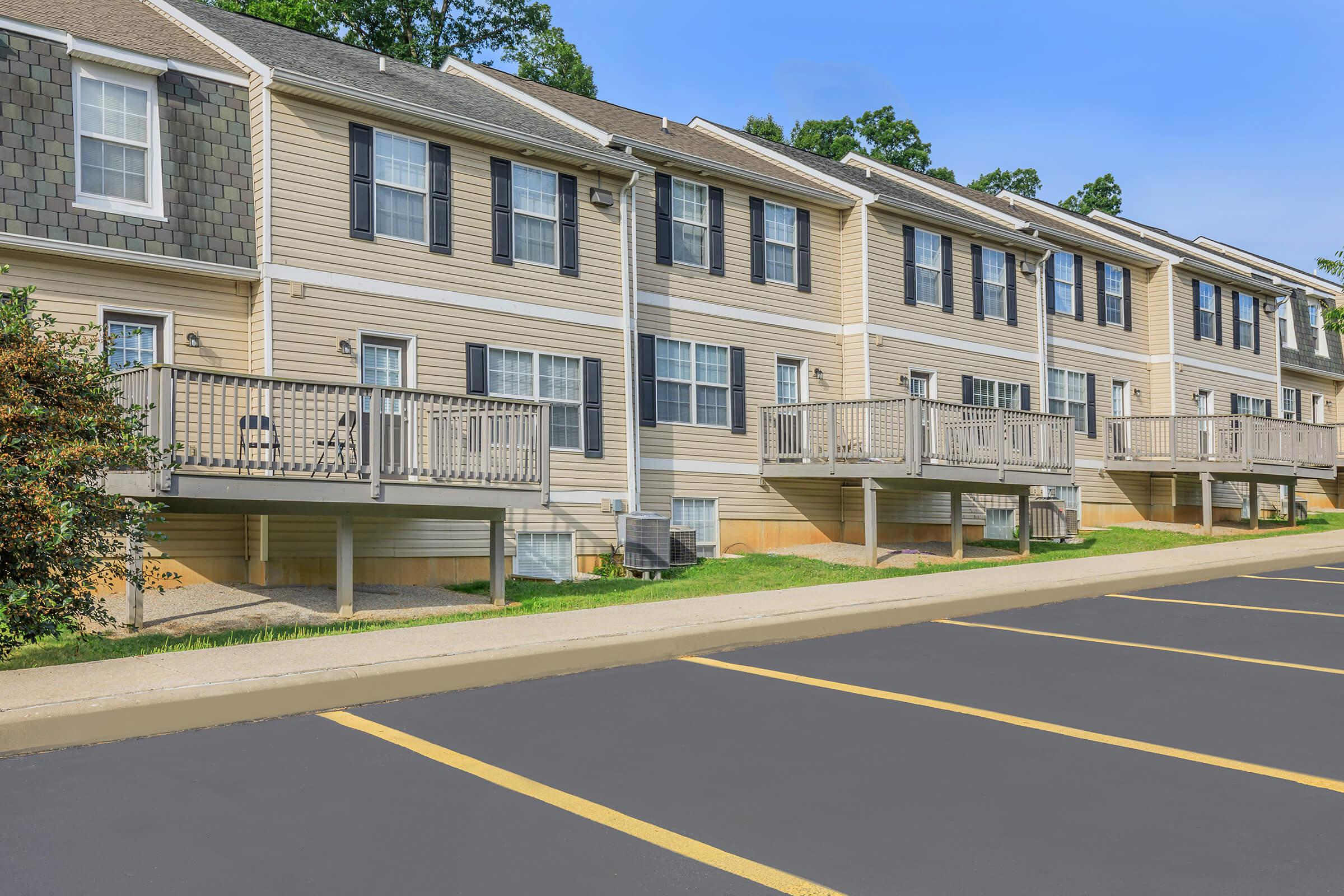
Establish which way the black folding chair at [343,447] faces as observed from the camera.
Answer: facing the viewer and to the left of the viewer

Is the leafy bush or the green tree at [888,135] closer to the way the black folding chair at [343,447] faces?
the leafy bush

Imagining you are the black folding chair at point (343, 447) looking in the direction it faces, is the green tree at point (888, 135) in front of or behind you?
behind

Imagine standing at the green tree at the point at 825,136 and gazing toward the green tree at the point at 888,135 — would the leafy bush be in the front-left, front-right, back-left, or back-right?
back-right

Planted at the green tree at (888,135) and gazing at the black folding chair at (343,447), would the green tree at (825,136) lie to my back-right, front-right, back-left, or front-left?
front-right

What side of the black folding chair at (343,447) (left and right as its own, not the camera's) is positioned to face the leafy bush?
front

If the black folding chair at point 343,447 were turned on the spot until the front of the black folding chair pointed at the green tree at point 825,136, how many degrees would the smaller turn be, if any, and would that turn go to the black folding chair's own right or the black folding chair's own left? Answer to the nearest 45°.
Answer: approximately 180°

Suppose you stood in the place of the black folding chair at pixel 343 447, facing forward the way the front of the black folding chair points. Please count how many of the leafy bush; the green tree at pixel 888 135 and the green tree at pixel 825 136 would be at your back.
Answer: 2
